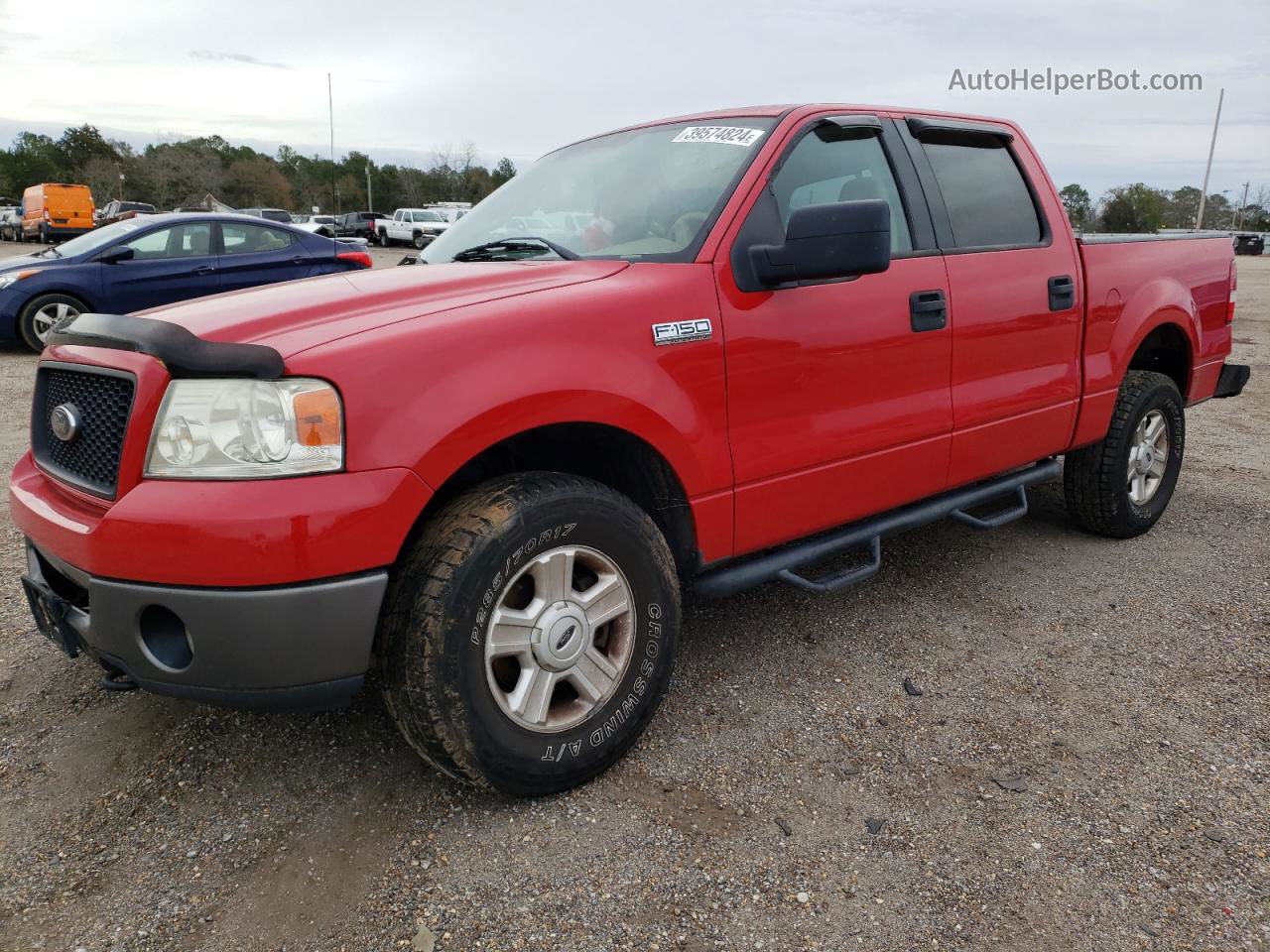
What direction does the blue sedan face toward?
to the viewer's left

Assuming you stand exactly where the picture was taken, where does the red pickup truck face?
facing the viewer and to the left of the viewer

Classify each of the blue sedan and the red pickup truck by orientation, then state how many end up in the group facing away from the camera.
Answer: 0

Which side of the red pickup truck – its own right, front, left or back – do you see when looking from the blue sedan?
right

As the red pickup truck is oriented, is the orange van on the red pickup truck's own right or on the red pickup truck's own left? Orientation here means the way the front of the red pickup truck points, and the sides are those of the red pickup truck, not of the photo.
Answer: on the red pickup truck's own right

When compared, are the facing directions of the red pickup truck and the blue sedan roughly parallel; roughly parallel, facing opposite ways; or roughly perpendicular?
roughly parallel

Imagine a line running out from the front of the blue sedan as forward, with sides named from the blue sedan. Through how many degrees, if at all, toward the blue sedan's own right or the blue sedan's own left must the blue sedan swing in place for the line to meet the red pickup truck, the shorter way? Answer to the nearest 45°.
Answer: approximately 90° to the blue sedan's own left

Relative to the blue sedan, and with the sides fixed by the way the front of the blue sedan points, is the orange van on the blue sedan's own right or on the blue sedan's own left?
on the blue sedan's own right
